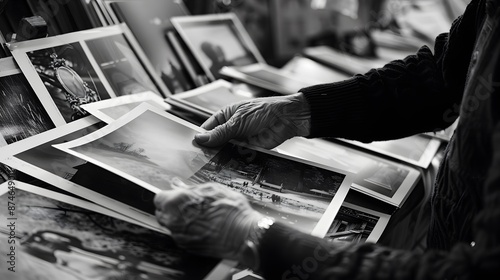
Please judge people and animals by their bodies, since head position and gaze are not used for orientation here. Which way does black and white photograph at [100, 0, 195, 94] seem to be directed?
toward the camera

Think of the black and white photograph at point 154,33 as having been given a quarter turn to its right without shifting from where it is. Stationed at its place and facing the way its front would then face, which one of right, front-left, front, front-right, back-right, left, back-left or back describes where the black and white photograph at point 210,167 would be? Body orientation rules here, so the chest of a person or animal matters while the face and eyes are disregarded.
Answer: left

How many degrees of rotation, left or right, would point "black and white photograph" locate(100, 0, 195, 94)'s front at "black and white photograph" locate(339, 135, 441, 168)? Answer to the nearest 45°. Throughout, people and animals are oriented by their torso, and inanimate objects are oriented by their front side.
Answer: approximately 45° to its left

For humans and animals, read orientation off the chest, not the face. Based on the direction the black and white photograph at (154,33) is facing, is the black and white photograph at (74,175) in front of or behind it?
in front

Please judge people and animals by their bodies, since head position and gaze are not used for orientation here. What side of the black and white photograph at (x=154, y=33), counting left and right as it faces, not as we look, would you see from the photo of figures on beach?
front

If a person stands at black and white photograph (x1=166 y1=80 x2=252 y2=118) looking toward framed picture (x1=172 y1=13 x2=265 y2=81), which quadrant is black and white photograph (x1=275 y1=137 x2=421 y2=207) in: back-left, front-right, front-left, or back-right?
back-right

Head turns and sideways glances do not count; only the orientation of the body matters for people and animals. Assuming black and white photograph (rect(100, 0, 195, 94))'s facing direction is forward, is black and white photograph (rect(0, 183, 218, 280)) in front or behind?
in front
